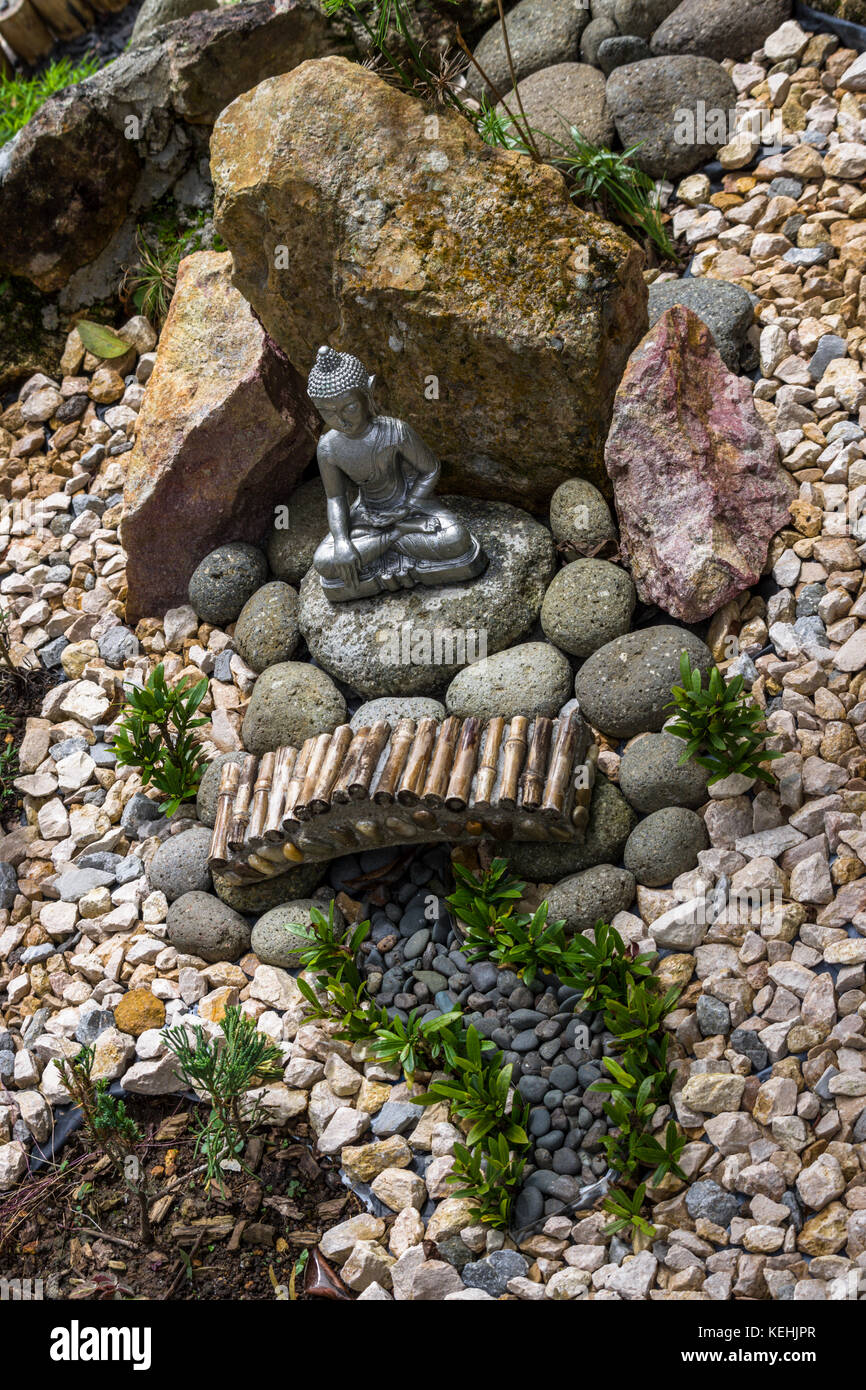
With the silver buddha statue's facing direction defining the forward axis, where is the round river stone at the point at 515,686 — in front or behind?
in front

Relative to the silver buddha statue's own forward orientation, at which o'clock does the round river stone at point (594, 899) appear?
The round river stone is roughly at 12 o'clock from the silver buddha statue.

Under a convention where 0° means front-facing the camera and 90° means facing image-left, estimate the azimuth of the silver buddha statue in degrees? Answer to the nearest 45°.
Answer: approximately 0°

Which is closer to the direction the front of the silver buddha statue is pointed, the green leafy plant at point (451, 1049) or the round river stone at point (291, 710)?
the green leafy plant

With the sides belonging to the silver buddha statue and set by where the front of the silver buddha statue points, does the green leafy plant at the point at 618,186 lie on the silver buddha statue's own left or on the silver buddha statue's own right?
on the silver buddha statue's own left

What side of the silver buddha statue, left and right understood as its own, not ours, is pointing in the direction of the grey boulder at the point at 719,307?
left

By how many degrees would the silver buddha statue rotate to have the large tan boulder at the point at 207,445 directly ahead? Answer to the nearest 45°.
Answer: approximately 135° to its right

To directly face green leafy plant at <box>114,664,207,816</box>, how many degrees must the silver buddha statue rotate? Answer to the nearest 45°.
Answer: approximately 90° to its right

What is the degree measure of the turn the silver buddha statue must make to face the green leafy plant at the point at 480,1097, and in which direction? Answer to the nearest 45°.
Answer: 0° — it already faces it

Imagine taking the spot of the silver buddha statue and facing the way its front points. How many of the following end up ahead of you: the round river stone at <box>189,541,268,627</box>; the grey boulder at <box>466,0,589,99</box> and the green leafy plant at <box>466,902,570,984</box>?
1

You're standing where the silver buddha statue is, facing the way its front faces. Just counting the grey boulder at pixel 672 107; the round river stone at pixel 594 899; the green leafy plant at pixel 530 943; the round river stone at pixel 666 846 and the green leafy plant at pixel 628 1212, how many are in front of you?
4

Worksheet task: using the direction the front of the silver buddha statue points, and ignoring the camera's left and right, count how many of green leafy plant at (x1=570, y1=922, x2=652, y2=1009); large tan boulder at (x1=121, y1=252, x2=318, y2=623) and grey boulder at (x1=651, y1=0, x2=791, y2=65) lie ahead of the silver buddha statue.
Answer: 1

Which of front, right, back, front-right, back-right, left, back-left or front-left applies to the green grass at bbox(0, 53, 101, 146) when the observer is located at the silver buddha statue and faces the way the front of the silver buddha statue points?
back
